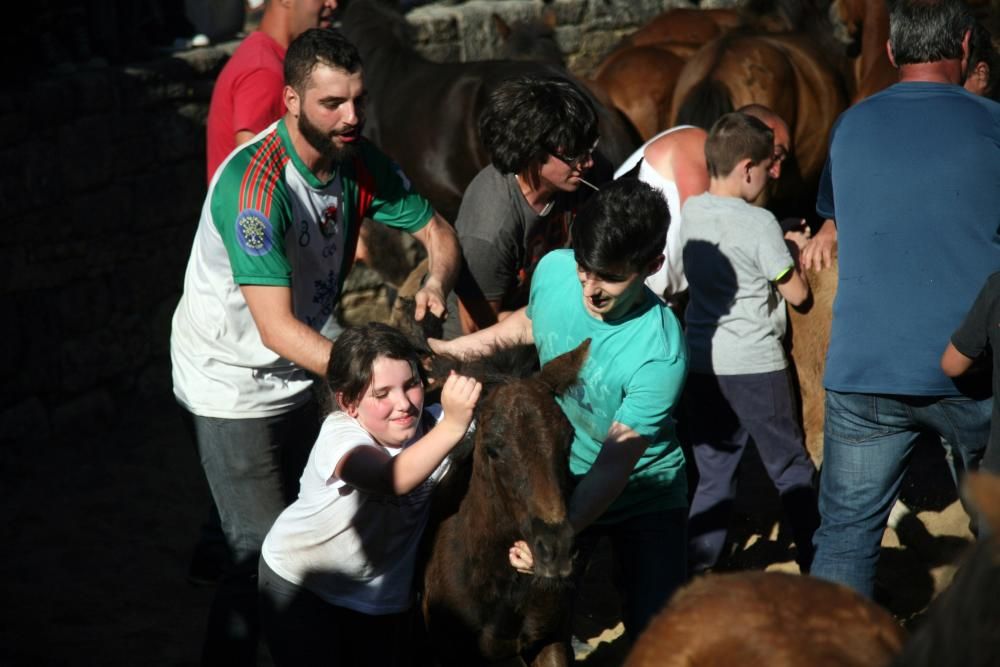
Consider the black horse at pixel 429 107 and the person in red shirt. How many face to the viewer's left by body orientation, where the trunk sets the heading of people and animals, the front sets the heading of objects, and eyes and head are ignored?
1

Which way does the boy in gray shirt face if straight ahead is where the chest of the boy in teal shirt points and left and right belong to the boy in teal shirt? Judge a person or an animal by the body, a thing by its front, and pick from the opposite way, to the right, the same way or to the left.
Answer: the opposite way

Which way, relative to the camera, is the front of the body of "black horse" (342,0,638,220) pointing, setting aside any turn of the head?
to the viewer's left

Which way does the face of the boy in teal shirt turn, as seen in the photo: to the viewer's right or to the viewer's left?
to the viewer's left

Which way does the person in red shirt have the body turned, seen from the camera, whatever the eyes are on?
to the viewer's right

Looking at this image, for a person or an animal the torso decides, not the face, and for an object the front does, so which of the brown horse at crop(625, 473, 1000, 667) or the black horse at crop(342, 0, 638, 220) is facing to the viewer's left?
the black horse at crop(342, 0, 638, 220)

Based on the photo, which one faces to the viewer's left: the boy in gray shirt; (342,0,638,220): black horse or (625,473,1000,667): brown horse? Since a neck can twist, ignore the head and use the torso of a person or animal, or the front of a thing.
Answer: (342,0,638,220): black horse

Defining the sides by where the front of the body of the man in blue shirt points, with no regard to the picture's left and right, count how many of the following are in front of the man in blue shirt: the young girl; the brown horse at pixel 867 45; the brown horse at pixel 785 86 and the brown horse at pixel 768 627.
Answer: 2

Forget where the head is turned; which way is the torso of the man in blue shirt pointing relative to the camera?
away from the camera

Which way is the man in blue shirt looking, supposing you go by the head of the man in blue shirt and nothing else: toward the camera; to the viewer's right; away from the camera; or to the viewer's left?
away from the camera

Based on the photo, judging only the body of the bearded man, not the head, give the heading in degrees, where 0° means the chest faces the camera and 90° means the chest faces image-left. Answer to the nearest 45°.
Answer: approximately 315°

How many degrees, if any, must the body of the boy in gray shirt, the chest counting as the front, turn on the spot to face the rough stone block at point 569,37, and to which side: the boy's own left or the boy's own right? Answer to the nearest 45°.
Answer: approximately 45° to the boy's own left

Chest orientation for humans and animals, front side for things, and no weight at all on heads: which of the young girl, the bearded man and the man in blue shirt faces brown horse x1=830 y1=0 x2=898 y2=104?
the man in blue shirt

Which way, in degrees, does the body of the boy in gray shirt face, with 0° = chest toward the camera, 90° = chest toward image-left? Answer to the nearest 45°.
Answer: approximately 225°

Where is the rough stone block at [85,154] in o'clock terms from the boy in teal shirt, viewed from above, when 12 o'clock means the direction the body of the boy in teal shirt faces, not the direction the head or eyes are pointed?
The rough stone block is roughly at 3 o'clock from the boy in teal shirt.
